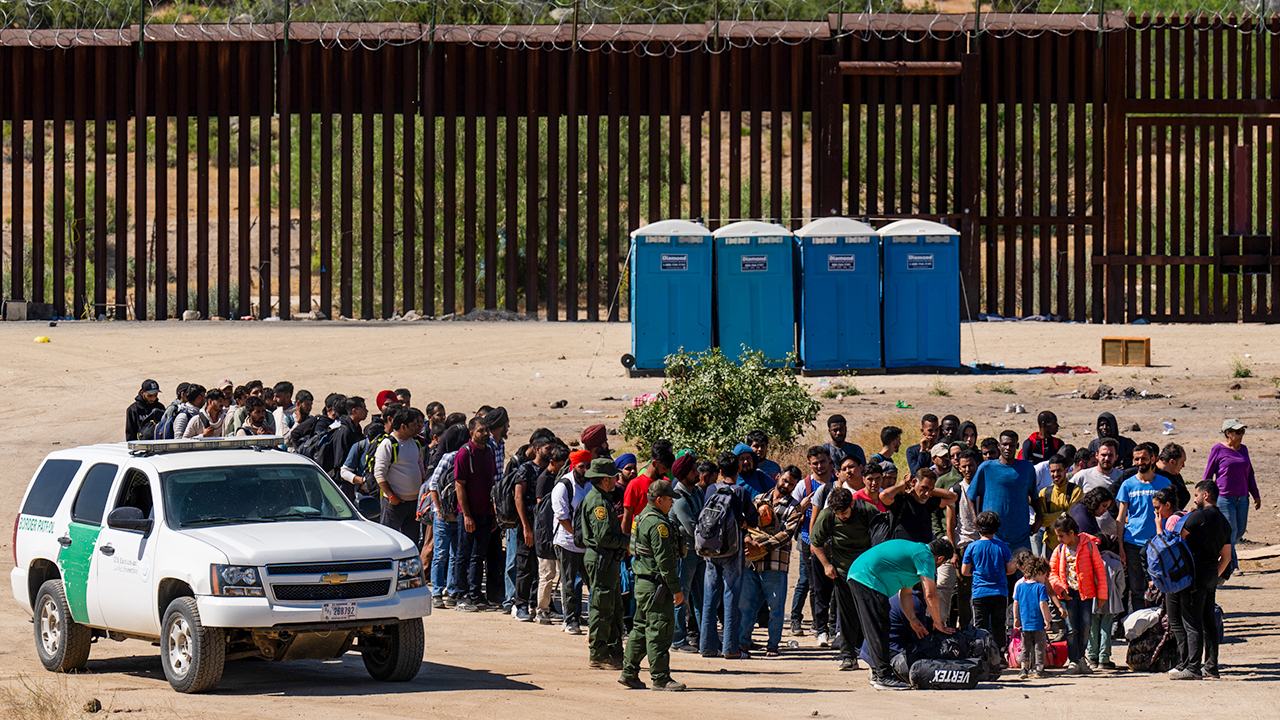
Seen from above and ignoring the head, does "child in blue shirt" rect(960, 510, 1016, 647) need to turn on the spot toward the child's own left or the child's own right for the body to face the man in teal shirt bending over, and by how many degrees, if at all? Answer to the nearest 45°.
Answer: approximately 135° to the child's own left

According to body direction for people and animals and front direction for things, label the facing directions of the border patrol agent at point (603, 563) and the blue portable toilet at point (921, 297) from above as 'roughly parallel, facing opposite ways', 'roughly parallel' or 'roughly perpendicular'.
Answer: roughly perpendicular

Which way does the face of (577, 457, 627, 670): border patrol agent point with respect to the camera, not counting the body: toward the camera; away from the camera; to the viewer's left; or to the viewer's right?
to the viewer's right

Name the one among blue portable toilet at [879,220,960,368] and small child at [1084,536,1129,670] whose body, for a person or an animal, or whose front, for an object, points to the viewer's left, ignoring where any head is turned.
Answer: the small child

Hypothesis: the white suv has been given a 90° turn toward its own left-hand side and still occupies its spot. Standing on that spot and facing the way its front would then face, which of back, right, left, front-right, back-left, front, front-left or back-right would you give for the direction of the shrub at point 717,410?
front

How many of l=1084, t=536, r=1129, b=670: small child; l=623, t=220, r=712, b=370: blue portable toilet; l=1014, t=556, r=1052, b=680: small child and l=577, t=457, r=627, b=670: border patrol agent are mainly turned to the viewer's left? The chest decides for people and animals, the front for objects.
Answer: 1

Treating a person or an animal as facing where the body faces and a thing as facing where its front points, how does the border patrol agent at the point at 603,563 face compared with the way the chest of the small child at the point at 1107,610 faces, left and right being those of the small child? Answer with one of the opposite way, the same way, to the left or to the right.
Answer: the opposite way

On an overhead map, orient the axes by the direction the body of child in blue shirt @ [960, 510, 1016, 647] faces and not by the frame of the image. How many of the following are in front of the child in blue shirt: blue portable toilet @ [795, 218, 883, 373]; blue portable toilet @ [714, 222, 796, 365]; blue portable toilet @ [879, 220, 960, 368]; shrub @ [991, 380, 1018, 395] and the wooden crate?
5

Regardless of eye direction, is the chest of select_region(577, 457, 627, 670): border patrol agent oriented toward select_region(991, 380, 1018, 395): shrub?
no
